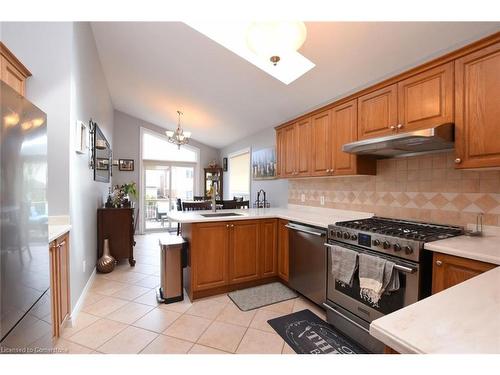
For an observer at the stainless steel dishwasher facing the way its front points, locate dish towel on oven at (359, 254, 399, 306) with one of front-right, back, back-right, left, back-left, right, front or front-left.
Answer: left

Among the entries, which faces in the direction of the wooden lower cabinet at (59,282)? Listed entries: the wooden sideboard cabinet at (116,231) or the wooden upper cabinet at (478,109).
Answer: the wooden upper cabinet

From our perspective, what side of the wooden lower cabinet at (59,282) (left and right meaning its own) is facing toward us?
right

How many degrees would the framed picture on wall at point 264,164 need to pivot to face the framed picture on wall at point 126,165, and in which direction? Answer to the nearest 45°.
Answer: approximately 45° to its right

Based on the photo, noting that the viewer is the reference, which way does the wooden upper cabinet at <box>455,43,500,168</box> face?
facing the viewer and to the left of the viewer

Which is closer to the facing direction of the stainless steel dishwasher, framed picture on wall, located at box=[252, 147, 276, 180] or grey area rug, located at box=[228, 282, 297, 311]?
the grey area rug

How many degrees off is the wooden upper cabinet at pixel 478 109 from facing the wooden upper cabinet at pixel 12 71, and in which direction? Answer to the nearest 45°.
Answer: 0° — it already faces it

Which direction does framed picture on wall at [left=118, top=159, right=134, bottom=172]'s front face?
toward the camera

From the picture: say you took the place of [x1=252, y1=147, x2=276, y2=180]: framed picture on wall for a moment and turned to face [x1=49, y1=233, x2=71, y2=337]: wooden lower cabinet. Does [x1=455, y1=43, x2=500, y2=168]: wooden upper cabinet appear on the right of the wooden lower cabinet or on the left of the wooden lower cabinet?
left

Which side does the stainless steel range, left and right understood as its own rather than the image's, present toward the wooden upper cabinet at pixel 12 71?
front
